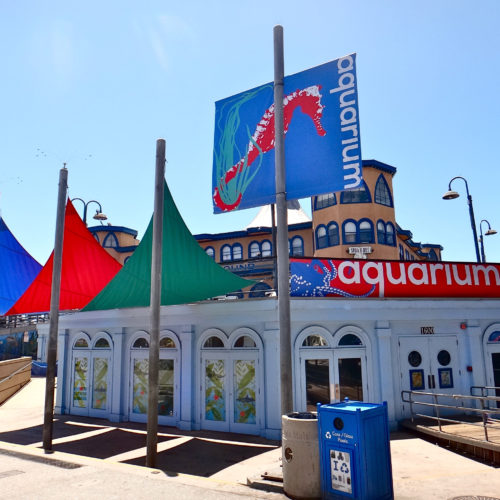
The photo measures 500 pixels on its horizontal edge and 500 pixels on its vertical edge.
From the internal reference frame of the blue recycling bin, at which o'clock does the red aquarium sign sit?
The red aquarium sign is roughly at 5 o'clock from the blue recycling bin.

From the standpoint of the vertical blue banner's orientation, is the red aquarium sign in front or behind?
behind

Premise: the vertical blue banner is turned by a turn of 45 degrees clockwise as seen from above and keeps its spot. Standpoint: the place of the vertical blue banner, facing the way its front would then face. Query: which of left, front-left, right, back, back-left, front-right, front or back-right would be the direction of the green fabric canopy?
front-right

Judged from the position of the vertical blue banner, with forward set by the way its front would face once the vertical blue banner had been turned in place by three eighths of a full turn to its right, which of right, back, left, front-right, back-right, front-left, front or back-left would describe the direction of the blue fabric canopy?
front-left

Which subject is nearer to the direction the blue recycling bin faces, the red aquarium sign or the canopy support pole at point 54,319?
the canopy support pole

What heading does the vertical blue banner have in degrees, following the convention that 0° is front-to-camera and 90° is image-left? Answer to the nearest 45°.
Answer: approximately 45°

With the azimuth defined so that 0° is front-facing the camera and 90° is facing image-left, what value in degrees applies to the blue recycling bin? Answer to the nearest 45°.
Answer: approximately 45°

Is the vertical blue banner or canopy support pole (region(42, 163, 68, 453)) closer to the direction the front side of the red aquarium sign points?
the vertical blue banner

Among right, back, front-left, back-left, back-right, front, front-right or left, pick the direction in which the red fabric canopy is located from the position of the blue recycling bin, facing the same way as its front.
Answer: right

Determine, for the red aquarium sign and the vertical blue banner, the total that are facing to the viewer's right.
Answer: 0
